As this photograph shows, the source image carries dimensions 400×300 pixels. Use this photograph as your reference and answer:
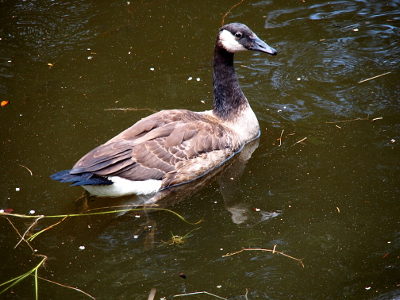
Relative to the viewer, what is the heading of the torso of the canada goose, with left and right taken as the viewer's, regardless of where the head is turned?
facing away from the viewer and to the right of the viewer
